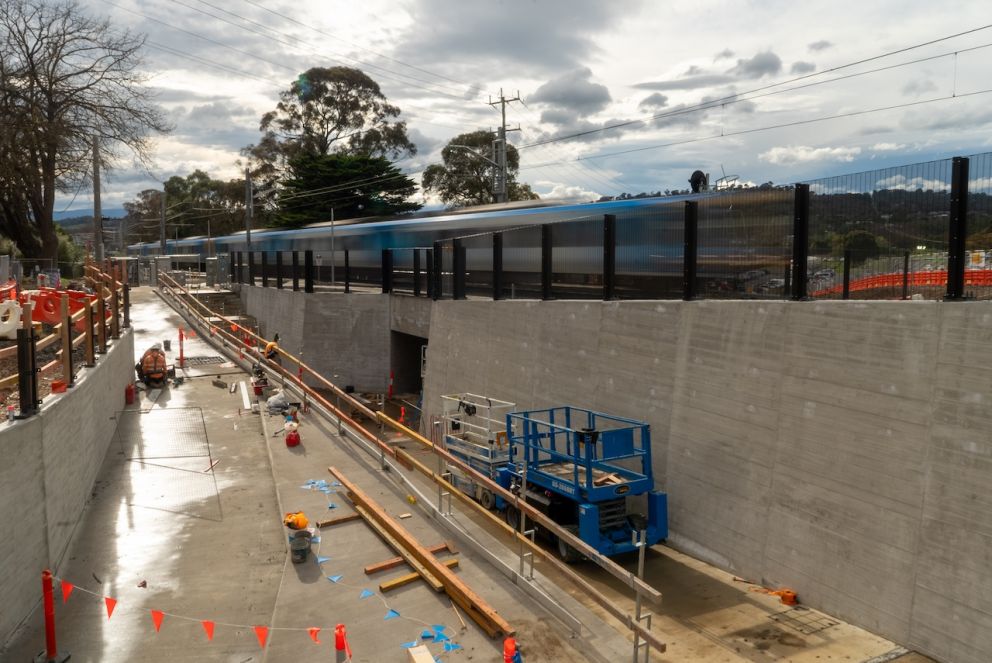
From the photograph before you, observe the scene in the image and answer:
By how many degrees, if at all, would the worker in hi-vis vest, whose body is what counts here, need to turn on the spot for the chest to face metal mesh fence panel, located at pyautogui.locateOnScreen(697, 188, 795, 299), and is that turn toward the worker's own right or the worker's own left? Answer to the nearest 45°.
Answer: approximately 135° to the worker's own right

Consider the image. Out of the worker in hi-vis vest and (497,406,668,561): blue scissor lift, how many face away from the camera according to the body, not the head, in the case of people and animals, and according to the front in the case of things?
1

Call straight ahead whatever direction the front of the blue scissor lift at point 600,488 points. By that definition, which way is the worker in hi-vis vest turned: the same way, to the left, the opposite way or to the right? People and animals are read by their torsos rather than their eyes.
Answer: the opposite way

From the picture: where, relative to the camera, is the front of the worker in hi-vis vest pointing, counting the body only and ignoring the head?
away from the camera
